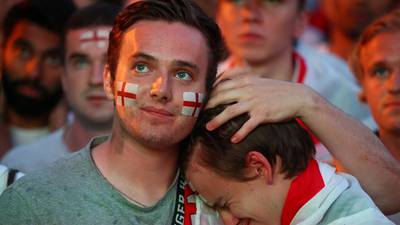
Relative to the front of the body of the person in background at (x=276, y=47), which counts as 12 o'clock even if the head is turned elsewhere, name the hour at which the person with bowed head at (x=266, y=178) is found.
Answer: the person with bowed head at (x=266, y=178) is roughly at 12 o'clock from the person in background at (x=276, y=47).

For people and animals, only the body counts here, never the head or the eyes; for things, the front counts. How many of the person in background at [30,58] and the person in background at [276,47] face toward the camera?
2

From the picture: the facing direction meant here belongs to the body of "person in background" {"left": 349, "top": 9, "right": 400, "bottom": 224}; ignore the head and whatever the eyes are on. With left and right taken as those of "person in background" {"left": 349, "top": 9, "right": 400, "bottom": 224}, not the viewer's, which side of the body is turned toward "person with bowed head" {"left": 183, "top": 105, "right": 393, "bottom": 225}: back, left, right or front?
front

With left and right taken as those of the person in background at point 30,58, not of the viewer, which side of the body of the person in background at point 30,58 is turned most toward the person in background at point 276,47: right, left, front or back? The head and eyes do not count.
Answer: left

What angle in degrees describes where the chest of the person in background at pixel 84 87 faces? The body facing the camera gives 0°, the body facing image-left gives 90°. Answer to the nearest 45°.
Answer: approximately 0°

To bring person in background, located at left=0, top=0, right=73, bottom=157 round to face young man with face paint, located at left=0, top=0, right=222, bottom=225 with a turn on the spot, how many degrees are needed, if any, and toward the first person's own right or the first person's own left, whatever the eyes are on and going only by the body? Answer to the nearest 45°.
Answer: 0° — they already face them
